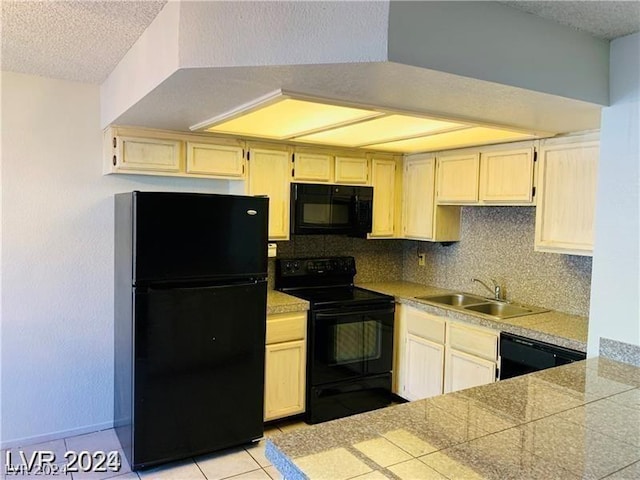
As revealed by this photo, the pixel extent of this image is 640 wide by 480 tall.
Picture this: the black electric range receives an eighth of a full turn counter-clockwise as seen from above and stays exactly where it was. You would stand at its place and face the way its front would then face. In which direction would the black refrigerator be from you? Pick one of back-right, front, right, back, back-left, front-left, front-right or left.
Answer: back-right

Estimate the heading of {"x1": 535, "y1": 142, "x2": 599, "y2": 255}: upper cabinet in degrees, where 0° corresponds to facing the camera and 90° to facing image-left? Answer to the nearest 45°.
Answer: approximately 45°

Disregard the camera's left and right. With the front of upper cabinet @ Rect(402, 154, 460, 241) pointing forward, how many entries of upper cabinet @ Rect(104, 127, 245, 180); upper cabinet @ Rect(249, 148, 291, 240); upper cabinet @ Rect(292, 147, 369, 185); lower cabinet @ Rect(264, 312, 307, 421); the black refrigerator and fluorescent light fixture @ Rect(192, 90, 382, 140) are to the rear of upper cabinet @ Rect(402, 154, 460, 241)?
0

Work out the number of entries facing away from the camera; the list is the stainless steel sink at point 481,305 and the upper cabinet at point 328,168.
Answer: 0

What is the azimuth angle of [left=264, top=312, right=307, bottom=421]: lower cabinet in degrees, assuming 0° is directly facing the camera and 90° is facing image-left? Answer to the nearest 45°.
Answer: approximately 315°

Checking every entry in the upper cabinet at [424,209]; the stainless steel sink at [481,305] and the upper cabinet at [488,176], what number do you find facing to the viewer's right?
0

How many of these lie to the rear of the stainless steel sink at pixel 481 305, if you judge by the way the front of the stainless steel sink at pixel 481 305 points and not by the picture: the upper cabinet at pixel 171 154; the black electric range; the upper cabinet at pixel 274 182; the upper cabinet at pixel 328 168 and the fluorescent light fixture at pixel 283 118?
0

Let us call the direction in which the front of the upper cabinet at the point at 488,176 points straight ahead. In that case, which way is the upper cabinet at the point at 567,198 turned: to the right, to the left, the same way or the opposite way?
the same way

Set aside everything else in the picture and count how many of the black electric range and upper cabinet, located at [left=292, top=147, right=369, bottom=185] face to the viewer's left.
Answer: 0

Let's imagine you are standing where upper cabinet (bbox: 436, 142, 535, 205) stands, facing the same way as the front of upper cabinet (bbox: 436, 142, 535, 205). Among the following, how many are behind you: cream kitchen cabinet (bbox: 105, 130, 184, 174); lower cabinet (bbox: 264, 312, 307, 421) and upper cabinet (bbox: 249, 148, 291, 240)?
0

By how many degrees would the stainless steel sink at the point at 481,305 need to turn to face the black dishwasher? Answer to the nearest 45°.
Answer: approximately 45° to its left

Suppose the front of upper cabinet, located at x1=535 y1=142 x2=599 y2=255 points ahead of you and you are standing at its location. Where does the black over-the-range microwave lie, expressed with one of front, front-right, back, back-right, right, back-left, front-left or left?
front-right

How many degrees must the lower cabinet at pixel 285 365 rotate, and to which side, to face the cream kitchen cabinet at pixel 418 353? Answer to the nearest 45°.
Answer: approximately 45° to its left

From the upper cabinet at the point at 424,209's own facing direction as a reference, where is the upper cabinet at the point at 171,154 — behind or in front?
in front

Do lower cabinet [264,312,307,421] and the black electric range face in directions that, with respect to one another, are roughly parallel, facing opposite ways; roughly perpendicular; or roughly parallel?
roughly parallel

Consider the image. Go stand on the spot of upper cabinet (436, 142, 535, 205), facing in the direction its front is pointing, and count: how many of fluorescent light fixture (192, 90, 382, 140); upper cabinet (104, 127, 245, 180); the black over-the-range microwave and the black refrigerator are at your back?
0
